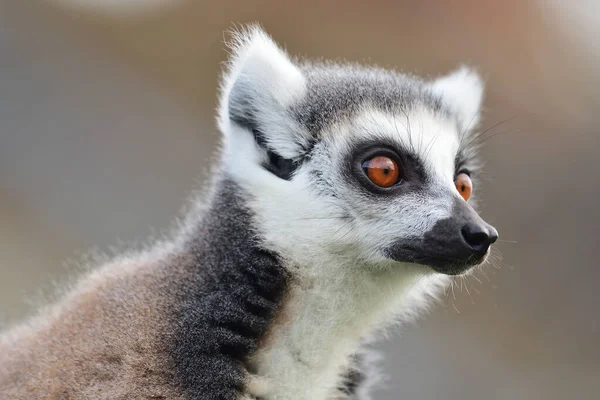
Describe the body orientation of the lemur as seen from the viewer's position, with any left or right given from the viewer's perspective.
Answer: facing the viewer and to the right of the viewer
